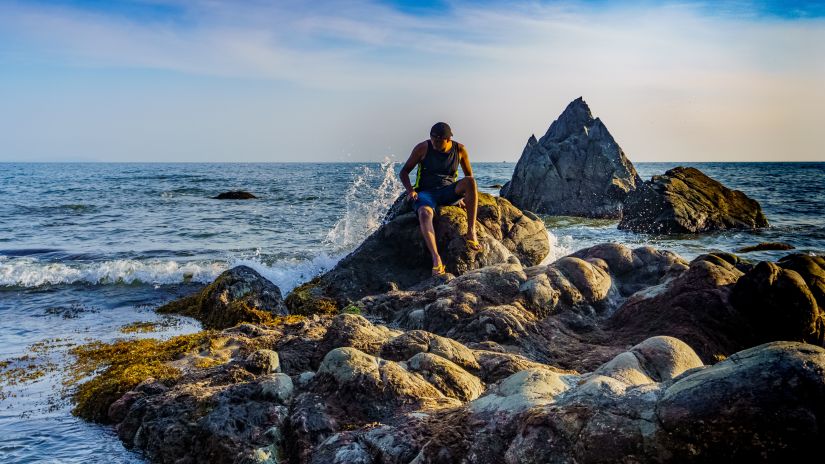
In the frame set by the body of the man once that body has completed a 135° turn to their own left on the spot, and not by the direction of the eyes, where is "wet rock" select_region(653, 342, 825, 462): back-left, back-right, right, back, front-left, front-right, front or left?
back-right

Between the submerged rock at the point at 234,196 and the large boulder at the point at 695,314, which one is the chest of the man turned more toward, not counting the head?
the large boulder

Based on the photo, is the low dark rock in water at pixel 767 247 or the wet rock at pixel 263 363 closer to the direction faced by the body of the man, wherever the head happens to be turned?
the wet rock

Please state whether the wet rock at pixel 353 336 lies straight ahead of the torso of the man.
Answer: yes

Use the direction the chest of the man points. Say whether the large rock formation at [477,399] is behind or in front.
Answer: in front

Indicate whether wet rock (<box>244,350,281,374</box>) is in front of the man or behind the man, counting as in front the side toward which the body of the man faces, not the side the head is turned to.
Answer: in front

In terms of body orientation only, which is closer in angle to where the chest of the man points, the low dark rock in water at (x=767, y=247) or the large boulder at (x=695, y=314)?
the large boulder

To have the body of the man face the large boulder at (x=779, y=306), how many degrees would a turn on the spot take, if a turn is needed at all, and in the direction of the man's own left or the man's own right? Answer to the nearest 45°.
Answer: approximately 45° to the man's own left

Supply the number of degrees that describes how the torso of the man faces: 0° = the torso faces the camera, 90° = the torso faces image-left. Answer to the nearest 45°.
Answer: approximately 0°

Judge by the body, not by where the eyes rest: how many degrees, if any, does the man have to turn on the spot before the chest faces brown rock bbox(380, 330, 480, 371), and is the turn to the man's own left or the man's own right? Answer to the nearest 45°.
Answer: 0° — they already face it

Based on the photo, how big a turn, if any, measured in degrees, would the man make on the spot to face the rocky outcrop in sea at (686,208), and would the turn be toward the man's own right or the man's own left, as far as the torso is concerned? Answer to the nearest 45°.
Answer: approximately 135° to the man's own left

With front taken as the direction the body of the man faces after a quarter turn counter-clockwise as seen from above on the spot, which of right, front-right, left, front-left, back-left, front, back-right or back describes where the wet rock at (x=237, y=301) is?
back

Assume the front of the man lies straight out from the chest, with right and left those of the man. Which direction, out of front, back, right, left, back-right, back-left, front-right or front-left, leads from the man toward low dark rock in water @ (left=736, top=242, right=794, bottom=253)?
back-left

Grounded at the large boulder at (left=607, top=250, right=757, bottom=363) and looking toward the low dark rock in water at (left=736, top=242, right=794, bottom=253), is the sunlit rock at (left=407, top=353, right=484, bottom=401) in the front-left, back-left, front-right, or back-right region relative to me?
back-left
